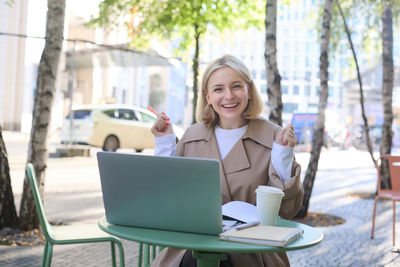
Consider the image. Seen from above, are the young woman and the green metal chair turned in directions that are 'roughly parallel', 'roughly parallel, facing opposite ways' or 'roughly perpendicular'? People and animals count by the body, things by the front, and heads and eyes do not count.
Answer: roughly perpendicular

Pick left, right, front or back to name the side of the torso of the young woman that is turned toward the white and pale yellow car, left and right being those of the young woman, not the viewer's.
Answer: back

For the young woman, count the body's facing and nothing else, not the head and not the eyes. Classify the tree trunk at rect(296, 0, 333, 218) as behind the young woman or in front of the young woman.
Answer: behind

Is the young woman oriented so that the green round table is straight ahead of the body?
yes

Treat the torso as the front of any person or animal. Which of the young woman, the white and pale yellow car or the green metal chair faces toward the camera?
the young woman

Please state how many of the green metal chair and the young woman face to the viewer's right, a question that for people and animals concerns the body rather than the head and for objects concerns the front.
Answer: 1

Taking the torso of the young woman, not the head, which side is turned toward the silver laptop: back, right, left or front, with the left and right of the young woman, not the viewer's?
front

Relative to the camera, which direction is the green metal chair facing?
to the viewer's right

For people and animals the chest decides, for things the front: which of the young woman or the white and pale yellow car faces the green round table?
the young woman

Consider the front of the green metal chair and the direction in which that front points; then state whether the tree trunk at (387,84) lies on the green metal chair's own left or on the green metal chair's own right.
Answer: on the green metal chair's own left

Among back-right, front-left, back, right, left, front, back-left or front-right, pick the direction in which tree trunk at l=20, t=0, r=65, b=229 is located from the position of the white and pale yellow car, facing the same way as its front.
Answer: back-right

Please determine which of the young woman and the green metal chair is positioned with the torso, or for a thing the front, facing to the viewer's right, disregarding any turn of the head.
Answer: the green metal chair

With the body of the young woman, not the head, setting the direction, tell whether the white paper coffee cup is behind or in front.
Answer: in front

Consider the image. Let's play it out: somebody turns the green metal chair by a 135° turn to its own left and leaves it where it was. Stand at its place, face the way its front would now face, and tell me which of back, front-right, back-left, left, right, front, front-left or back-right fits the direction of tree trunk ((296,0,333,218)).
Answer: right
